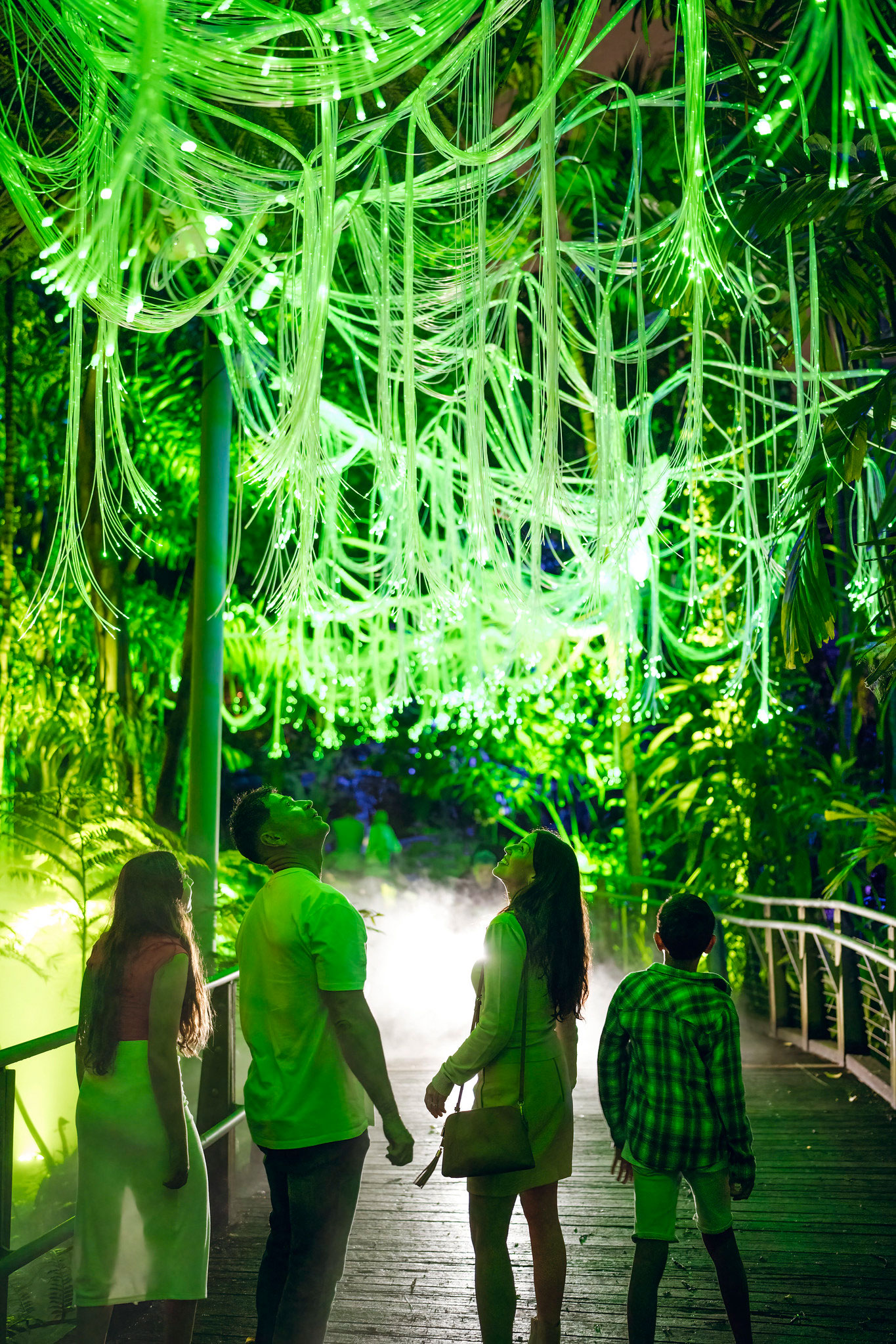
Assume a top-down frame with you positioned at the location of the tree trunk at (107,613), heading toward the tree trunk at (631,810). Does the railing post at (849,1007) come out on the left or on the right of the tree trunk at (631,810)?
right

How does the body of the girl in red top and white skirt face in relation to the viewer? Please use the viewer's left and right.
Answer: facing away from the viewer and to the right of the viewer

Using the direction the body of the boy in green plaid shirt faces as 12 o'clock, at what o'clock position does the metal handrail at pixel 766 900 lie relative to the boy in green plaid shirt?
The metal handrail is roughly at 12 o'clock from the boy in green plaid shirt.

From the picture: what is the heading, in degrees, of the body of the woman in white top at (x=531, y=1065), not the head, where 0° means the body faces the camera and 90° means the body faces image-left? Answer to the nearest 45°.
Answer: approximately 135°

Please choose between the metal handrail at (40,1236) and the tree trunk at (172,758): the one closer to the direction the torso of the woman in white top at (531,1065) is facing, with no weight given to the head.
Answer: the tree trunk

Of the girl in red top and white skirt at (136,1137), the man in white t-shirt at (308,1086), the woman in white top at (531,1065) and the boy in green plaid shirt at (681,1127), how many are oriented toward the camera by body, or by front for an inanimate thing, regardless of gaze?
0

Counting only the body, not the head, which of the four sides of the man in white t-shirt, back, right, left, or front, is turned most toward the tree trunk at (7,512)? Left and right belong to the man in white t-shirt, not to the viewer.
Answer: left

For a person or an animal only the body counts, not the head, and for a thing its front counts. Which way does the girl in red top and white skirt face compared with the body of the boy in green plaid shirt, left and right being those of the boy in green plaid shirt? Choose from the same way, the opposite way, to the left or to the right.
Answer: the same way

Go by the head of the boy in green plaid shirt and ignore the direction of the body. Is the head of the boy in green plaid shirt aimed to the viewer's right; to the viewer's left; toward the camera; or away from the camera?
away from the camera

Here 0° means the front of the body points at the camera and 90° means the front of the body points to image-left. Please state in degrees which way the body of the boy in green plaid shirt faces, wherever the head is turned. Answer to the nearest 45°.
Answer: approximately 180°

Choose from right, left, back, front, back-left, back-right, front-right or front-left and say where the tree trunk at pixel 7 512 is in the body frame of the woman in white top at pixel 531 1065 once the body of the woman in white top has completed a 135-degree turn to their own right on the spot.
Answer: back-left

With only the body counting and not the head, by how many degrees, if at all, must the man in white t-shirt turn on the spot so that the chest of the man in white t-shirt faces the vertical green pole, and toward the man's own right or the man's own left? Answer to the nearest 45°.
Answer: approximately 45° to the man's own left

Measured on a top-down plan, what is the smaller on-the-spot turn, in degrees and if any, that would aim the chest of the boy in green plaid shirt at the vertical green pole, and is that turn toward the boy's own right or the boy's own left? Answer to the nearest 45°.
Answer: approximately 45° to the boy's own left

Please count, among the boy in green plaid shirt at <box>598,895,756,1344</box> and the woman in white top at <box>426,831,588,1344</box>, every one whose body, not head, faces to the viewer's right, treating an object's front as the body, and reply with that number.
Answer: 0
